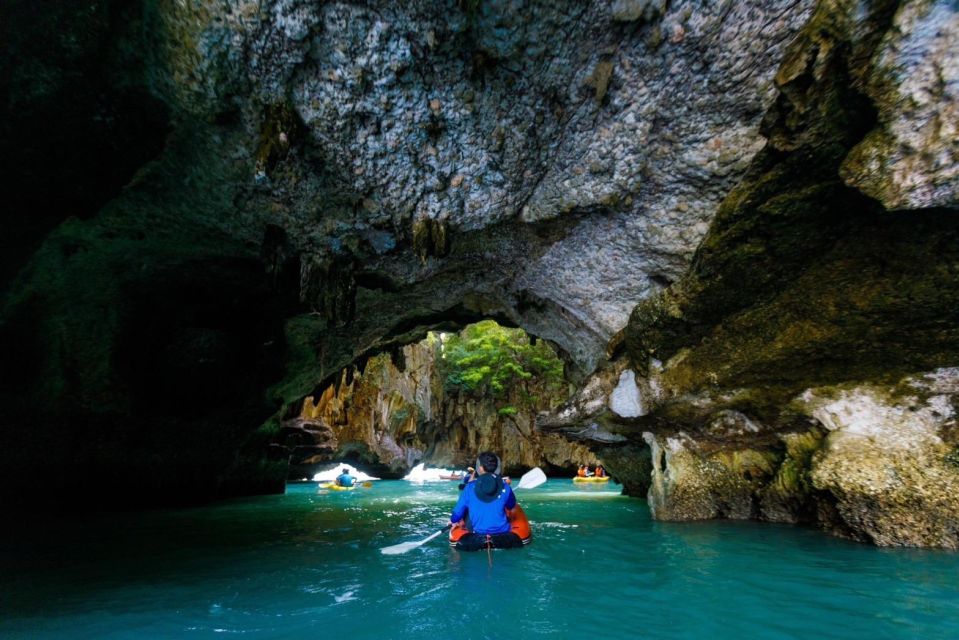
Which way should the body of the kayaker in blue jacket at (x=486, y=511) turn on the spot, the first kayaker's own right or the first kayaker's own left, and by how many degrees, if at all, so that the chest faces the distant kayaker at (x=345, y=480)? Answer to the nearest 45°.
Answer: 0° — they already face them

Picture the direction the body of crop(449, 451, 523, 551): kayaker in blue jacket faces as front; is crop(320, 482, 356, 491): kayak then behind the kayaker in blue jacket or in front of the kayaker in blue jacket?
in front

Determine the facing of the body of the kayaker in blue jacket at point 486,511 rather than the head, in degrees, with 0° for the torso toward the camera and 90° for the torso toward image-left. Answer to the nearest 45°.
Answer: approximately 180°
